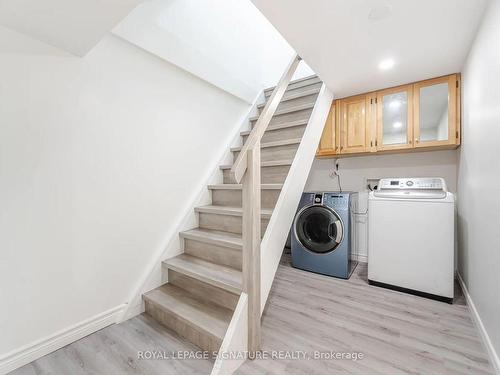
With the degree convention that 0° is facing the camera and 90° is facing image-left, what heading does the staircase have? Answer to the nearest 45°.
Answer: approximately 45°

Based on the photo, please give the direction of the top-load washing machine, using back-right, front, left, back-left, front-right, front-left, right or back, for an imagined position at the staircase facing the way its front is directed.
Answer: back-left

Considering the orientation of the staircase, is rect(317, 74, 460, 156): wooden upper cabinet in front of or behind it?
behind

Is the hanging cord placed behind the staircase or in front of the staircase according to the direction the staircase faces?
behind

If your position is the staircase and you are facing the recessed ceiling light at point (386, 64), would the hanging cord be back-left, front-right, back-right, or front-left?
front-left
